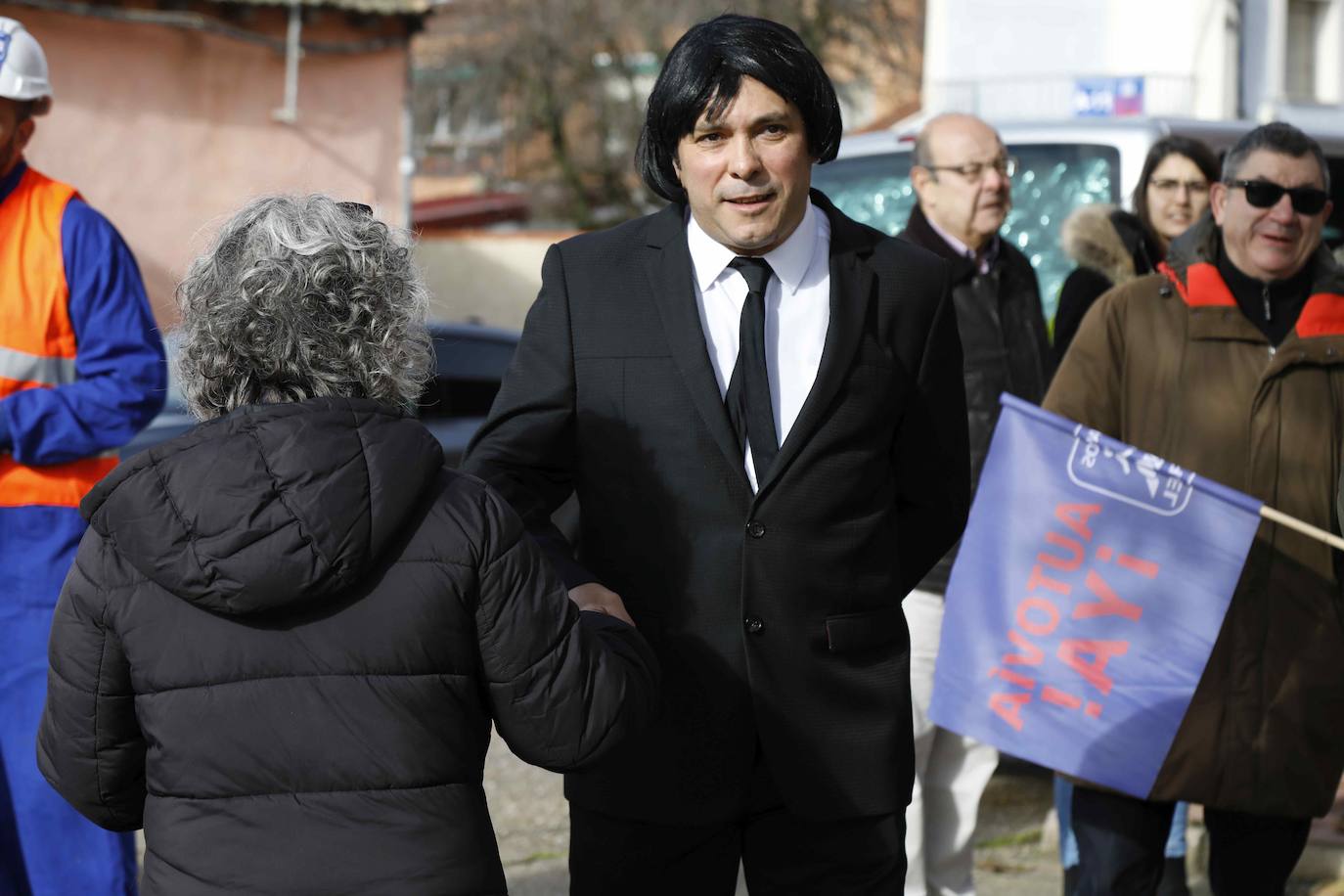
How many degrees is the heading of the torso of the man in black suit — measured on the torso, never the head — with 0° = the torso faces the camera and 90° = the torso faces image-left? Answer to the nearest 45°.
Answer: approximately 0°

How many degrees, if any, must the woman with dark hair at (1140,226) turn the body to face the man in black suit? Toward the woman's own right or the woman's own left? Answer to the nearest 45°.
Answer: approximately 45° to the woman's own right

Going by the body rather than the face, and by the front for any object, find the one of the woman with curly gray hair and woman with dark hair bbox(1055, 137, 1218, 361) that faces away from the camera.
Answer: the woman with curly gray hair

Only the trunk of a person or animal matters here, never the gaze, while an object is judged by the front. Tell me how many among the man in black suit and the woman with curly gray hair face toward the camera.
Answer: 1

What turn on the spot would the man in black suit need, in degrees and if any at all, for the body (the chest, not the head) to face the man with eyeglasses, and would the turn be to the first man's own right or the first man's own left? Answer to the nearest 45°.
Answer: approximately 180°

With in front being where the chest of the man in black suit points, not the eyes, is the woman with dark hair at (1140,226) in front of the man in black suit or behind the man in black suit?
behind

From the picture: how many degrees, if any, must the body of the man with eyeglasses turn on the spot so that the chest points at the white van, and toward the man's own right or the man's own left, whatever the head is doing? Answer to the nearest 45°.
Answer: approximately 135° to the man's own left

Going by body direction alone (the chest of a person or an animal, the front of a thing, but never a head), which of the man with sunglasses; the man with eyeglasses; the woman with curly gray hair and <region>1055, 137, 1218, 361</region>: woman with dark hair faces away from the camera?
the woman with curly gray hair

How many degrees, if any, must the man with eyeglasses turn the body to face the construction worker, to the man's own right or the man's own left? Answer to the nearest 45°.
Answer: approximately 90° to the man's own right

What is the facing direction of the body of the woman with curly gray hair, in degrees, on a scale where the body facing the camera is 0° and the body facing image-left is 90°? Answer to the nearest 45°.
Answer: approximately 180°
